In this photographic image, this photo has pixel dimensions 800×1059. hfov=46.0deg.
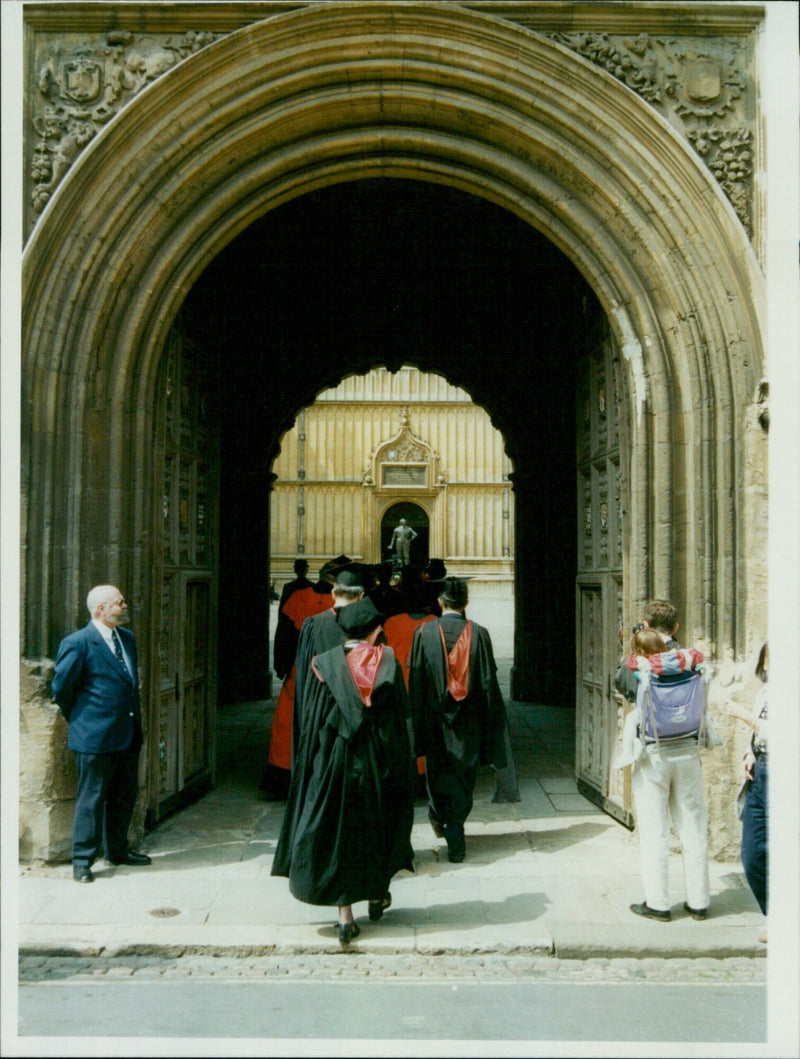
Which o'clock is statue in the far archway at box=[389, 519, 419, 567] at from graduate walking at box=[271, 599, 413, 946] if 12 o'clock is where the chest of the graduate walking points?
The statue in the far archway is roughly at 12 o'clock from the graduate walking.

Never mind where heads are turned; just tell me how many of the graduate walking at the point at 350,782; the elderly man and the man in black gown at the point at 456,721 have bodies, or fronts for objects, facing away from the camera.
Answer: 2

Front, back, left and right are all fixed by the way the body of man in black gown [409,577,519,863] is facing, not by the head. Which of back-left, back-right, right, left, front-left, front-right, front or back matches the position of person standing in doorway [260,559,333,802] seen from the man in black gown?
front-left

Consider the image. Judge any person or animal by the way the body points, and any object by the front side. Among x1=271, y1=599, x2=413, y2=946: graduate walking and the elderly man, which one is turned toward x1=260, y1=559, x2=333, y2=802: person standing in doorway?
the graduate walking

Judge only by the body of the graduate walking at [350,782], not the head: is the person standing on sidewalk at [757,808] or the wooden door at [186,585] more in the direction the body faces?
the wooden door

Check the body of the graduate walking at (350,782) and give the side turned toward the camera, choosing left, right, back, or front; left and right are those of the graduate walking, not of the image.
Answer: back

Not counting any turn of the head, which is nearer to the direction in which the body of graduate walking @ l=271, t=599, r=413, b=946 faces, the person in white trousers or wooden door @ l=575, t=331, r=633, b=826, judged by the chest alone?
the wooden door

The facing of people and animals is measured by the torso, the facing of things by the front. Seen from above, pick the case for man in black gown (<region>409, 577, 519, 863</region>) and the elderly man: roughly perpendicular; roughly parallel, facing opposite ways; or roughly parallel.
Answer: roughly perpendicular

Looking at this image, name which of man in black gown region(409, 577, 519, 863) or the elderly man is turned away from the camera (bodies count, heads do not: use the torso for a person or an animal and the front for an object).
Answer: the man in black gown

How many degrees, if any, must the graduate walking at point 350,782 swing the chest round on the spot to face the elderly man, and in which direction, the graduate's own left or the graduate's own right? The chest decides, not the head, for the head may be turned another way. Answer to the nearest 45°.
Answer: approximately 45° to the graduate's own left

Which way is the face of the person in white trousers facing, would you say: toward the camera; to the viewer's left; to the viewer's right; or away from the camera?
away from the camera

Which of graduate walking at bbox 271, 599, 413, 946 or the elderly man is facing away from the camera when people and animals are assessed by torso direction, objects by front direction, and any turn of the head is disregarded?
the graduate walking

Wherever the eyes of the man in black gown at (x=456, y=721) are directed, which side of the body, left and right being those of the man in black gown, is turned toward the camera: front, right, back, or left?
back

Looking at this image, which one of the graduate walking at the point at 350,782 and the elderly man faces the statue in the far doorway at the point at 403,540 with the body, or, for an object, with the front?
the graduate walking

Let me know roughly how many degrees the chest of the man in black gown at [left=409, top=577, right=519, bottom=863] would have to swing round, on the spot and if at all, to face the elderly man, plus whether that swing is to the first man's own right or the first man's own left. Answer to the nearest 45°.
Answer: approximately 90° to the first man's own left

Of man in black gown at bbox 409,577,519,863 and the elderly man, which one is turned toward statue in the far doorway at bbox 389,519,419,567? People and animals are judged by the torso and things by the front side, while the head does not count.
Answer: the man in black gown
